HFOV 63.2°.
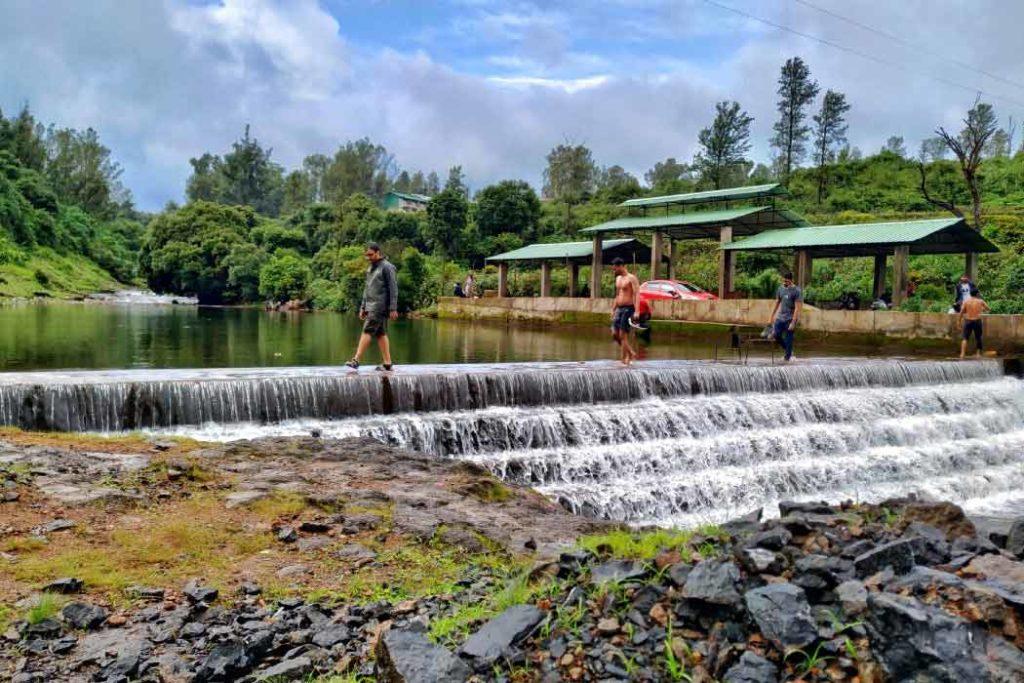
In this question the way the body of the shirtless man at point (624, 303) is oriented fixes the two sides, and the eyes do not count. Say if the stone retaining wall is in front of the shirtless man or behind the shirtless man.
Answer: behind

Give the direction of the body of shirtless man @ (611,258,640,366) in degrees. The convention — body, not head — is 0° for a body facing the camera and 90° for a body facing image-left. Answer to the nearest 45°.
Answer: approximately 45°

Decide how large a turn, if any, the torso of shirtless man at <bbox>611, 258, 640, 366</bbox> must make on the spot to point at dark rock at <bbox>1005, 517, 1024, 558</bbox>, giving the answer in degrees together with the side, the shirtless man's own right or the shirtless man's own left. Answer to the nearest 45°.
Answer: approximately 45° to the shirtless man's own left

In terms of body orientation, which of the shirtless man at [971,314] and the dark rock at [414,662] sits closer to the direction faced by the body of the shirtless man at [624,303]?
the dark rock

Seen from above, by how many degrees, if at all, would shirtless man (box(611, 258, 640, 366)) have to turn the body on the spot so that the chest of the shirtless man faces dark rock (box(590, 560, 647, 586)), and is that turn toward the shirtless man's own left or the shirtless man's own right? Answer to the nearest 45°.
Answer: approximately 45° to the shirtless man's own left

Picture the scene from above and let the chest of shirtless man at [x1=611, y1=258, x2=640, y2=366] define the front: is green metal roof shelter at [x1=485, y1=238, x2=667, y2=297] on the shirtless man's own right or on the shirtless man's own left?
on the shirtless man's own right

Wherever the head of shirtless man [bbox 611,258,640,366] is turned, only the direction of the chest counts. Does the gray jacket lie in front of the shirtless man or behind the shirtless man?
in front

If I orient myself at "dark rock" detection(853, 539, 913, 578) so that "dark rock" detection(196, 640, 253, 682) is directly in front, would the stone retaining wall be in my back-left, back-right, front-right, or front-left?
back-right

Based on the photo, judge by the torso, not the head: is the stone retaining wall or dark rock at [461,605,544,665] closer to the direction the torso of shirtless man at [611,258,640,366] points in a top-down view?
the dark rock

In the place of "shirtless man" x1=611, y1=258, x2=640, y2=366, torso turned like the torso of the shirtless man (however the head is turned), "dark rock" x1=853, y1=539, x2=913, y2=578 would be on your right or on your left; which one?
on your left

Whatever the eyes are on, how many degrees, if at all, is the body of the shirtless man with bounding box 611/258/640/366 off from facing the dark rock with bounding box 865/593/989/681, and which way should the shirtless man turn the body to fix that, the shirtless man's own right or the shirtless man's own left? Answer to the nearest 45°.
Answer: approximately 45° to the shirtless man's own left

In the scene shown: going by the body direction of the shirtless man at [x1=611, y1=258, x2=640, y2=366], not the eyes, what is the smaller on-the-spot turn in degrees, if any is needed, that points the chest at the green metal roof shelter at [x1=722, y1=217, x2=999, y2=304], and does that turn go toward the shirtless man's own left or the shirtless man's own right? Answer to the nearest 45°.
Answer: approximately 180°

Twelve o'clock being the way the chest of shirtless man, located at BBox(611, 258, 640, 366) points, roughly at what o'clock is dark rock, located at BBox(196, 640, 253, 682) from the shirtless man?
The dark rock is roughly at 11 o'clock from the shirtless man.
